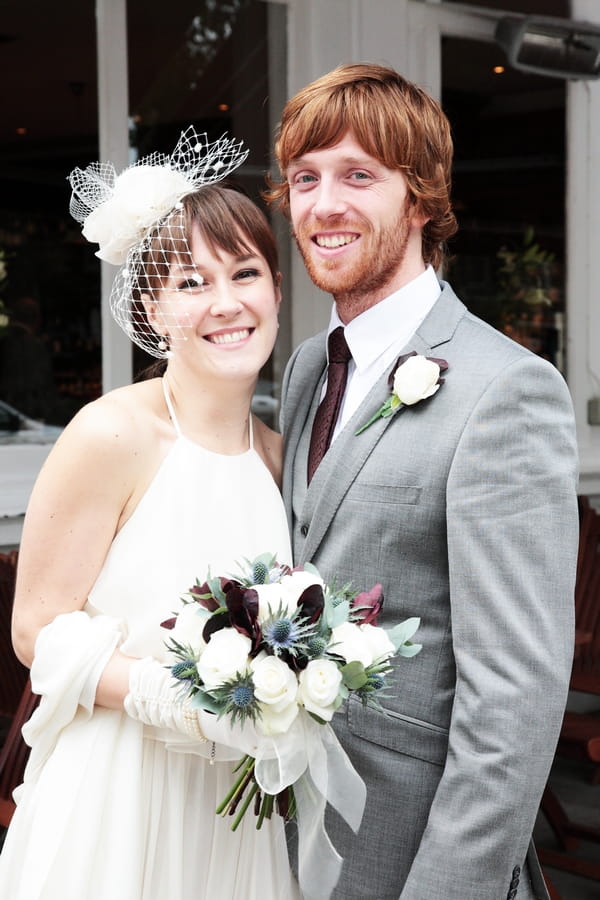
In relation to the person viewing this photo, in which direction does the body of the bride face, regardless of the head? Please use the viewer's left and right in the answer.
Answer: facing the viewer and to the right of the viewer

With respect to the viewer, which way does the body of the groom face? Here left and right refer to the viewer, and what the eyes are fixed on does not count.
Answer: facing the viewer and to the left of the viewer

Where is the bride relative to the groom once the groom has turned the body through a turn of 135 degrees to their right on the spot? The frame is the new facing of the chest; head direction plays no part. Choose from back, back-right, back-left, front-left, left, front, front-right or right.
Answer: left
